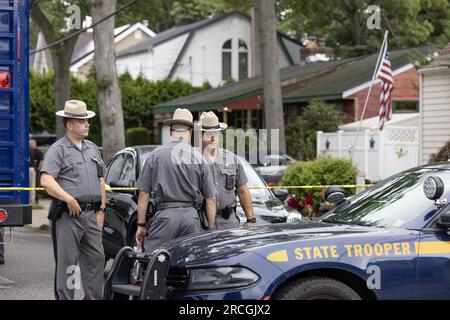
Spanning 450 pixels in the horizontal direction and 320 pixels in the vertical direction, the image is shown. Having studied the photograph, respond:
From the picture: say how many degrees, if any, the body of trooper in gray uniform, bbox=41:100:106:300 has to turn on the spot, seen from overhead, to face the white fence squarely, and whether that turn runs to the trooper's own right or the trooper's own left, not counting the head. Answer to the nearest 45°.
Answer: approximately 90° to the trooper's own left

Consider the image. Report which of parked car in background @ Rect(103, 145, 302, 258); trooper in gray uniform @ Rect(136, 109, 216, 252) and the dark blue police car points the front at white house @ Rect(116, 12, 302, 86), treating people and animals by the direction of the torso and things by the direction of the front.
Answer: the trooper in gray uniform

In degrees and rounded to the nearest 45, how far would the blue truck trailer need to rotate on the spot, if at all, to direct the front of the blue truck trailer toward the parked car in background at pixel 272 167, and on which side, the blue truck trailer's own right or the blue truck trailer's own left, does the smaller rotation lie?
approximately 45° to the blue truck trailer's own right

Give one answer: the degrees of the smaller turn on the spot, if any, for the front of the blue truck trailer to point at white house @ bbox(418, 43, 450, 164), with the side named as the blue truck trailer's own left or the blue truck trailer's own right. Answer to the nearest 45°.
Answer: approximately 45° to the blue truck trailer's own right

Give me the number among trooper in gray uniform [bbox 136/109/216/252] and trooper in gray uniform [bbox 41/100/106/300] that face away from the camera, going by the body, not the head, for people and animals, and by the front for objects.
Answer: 1

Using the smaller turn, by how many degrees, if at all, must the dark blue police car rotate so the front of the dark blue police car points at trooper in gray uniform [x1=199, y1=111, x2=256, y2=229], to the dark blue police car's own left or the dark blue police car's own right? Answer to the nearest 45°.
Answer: approximately 90° to the dark blue police car's own right

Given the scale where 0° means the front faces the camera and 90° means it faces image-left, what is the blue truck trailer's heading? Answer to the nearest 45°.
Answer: approximately 180°

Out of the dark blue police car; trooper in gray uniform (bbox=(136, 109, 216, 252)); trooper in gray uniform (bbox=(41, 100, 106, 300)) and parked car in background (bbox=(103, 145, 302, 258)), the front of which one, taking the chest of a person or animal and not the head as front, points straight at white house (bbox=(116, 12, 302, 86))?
trooper in gray uniform (bbox=(136, 109, 216, 252))

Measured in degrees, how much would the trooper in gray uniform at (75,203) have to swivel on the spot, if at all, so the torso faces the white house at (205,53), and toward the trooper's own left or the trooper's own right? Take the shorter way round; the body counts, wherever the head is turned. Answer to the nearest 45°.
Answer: approximately 135° to the trooper's own left

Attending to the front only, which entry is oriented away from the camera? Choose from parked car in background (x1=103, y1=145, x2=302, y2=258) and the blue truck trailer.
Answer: the blue truck trailer

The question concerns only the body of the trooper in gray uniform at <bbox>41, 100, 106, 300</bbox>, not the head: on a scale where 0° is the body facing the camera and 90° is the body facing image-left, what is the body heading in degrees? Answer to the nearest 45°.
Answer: approximately 315°

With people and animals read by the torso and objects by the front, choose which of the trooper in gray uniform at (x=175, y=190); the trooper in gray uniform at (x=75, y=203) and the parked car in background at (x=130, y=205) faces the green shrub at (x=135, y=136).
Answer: the trooper in gray uniform at (x=175, y=190)

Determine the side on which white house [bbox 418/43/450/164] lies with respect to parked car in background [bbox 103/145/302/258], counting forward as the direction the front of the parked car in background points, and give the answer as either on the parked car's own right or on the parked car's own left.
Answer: on the parked car's own left

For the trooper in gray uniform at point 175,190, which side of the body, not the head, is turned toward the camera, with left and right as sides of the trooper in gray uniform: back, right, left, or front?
back
